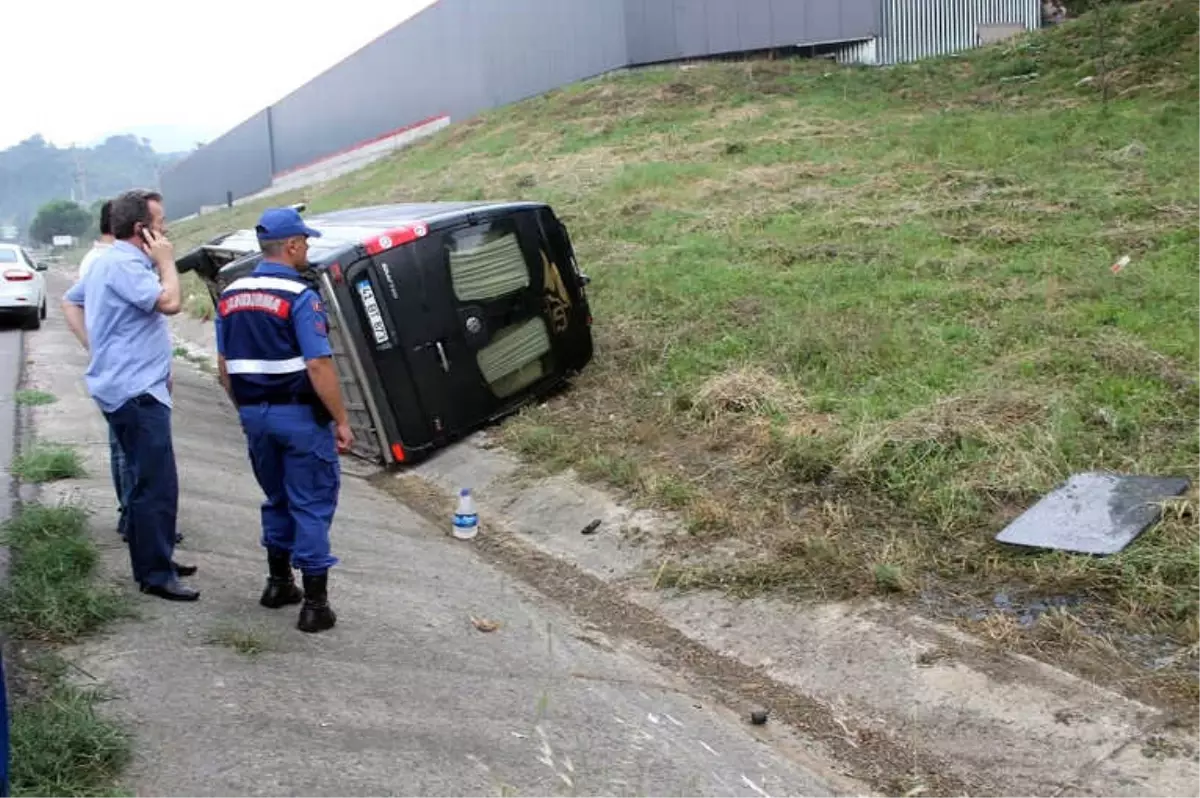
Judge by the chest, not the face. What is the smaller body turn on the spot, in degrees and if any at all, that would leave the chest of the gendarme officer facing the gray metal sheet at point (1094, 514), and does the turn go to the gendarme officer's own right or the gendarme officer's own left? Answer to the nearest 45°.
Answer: approximately 45° to the gendarme officer's own right

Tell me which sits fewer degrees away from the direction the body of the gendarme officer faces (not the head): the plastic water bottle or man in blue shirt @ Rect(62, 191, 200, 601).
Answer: the plastic water bottle

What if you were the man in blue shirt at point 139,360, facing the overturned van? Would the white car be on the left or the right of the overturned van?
left

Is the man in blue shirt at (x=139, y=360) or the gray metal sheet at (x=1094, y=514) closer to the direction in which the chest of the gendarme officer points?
the gray metal sheet

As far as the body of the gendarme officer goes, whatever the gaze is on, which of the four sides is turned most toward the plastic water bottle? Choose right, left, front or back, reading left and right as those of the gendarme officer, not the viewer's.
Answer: front

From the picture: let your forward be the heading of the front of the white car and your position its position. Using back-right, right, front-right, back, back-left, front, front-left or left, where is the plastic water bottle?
back

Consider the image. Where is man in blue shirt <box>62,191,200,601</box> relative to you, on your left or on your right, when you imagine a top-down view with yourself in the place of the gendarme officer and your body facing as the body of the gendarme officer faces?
on your left

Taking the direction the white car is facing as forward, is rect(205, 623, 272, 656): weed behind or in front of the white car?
behind

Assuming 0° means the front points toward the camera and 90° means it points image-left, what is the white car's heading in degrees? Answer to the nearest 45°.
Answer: approximately 180°

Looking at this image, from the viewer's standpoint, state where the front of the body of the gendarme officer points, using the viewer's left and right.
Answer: facing away from the viewer and to the right of the viewer

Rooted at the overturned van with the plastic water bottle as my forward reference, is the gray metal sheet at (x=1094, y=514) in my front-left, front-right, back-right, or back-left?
front-left

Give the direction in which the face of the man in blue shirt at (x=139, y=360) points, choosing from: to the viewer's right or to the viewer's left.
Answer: to the viewer's right

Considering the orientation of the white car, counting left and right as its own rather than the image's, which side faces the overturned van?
back

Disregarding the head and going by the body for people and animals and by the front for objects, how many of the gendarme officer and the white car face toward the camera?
0
